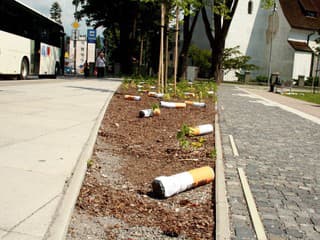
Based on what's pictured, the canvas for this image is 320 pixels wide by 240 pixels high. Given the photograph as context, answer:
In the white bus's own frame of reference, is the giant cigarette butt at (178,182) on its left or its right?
on its right

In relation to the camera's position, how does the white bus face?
facing away from the viewer and to the right of the viewer

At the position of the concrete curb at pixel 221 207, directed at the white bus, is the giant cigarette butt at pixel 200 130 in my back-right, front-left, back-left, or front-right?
front-right

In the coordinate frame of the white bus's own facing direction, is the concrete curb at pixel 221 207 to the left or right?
on its right

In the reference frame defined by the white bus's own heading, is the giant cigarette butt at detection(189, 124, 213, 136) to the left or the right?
on its right
